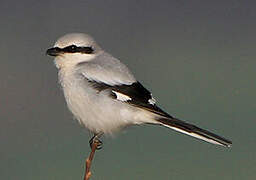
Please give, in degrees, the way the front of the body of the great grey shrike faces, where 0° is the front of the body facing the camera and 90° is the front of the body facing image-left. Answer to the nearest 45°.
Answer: approximately 90°
